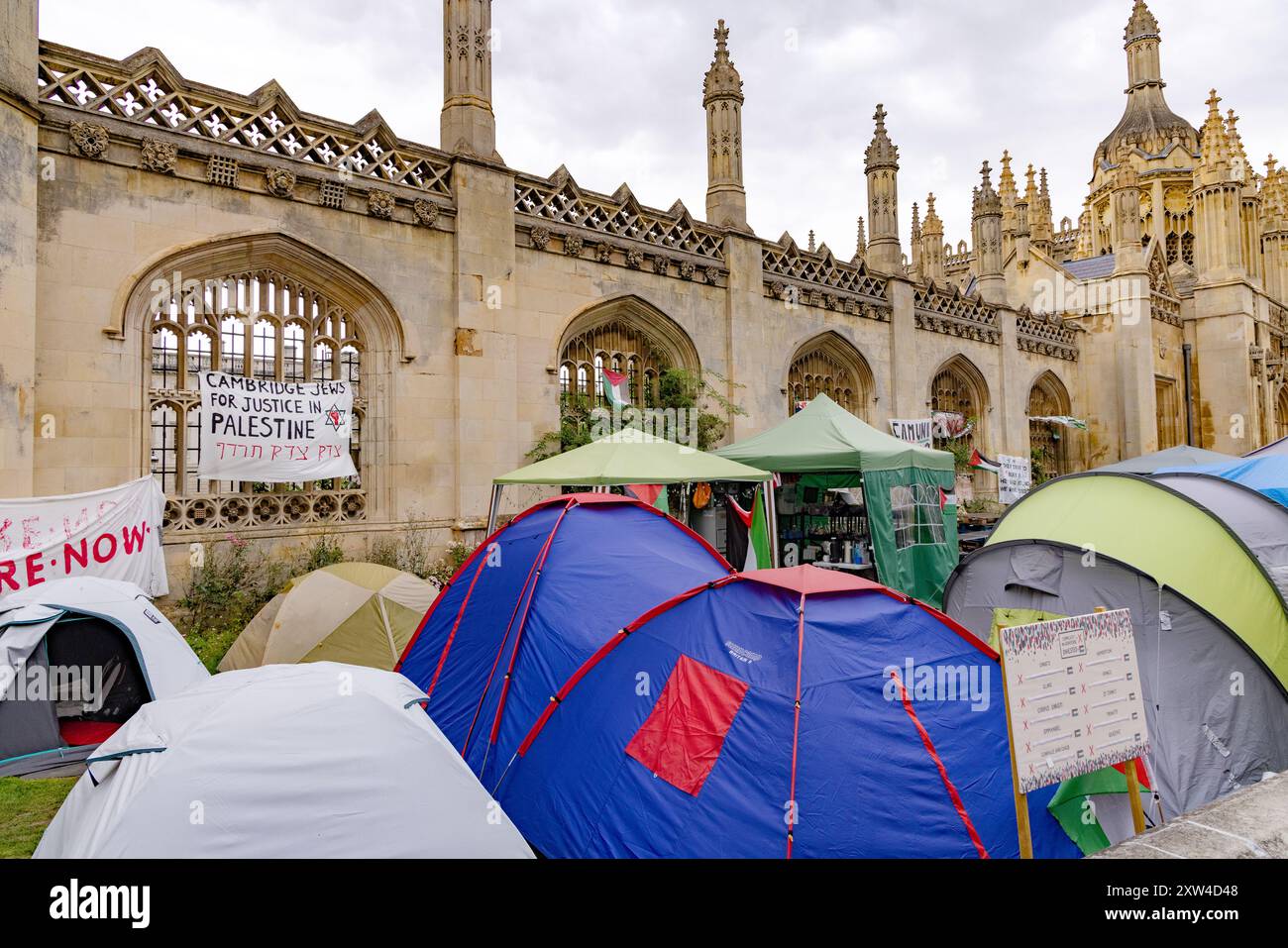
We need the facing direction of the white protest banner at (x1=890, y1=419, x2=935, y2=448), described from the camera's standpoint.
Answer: facing the viewer

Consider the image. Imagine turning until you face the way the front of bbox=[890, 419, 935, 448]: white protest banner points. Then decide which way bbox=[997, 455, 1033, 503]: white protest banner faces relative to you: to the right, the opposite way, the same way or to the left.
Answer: the same way

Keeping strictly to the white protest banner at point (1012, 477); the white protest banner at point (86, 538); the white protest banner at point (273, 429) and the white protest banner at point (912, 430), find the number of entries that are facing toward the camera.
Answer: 4

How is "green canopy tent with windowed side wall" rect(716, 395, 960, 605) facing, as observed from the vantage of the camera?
facing the viewer and to the left of the viewer

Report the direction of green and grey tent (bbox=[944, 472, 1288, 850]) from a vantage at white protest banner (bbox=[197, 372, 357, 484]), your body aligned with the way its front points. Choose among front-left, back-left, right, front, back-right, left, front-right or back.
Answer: front-left

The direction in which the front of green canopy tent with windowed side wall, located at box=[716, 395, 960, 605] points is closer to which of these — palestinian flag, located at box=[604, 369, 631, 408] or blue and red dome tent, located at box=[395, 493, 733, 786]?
the blue and red dome tent

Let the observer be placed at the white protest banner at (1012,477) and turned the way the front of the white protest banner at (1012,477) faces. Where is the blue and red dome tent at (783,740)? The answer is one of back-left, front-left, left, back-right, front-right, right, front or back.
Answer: front

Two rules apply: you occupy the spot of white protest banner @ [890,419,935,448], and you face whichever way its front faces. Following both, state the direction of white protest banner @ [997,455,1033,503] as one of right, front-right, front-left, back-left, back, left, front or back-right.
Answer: back-left

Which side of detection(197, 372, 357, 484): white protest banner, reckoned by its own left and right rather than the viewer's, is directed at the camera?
front

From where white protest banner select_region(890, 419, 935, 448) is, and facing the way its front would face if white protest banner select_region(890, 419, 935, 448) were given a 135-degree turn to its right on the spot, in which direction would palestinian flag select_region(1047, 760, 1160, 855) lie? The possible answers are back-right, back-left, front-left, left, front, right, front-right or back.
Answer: back-left

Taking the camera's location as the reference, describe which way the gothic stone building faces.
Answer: facing the viewer and to the right of the viewer

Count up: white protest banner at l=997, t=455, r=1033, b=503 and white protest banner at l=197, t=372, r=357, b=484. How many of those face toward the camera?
2
